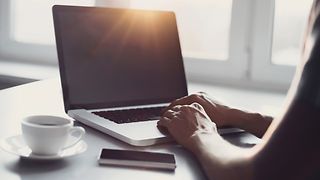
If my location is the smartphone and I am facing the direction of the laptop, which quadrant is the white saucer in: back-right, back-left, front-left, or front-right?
front-left

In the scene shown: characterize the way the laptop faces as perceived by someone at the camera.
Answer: facing the viewer and to the right of the viewer
